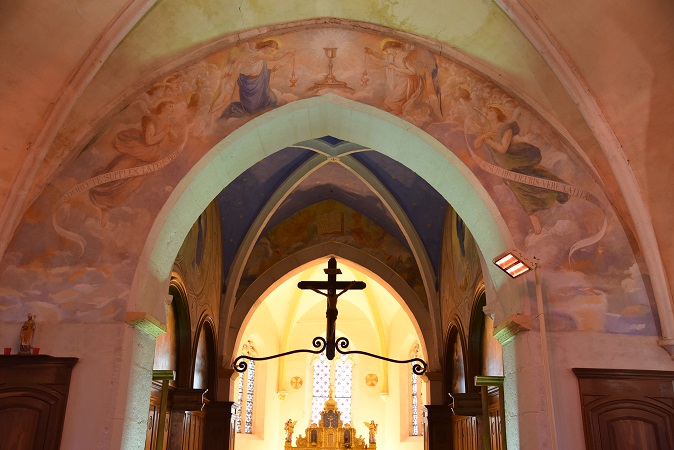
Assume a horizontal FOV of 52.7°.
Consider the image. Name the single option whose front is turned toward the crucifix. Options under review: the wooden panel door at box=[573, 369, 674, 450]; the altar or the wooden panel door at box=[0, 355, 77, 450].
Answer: the altar

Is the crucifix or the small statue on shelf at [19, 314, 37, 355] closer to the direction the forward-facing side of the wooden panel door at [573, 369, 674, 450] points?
the small statue on shelf

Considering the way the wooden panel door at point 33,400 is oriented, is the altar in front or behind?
behind

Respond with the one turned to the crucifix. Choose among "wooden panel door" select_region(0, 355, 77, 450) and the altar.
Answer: the altar

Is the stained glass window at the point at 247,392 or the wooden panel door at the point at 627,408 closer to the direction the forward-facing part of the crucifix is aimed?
the wooden panel door

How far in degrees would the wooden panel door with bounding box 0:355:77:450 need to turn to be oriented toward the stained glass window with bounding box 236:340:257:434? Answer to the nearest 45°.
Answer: approximately 135° to its left

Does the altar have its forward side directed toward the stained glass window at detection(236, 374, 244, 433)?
no

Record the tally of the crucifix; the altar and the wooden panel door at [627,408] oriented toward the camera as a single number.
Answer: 3

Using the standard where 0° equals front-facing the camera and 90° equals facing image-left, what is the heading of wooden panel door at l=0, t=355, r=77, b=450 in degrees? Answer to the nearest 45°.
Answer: approximately 0°

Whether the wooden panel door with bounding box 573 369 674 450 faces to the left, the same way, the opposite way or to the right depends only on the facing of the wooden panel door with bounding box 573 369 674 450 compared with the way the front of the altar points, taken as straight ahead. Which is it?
the same way

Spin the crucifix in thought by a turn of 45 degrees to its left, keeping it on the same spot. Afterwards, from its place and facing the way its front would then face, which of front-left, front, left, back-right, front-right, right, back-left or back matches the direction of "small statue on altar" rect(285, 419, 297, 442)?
back-left

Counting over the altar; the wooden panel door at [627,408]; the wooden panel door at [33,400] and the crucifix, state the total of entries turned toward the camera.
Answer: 4

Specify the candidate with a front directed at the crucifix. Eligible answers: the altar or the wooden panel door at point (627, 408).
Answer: the altar

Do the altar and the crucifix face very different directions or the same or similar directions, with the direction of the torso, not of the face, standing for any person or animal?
same or similar directions

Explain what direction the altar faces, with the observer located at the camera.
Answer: facing the viewer

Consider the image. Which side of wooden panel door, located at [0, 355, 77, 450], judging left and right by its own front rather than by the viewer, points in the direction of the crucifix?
left

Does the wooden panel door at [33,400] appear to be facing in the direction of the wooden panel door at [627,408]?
no

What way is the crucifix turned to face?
toward the camera
